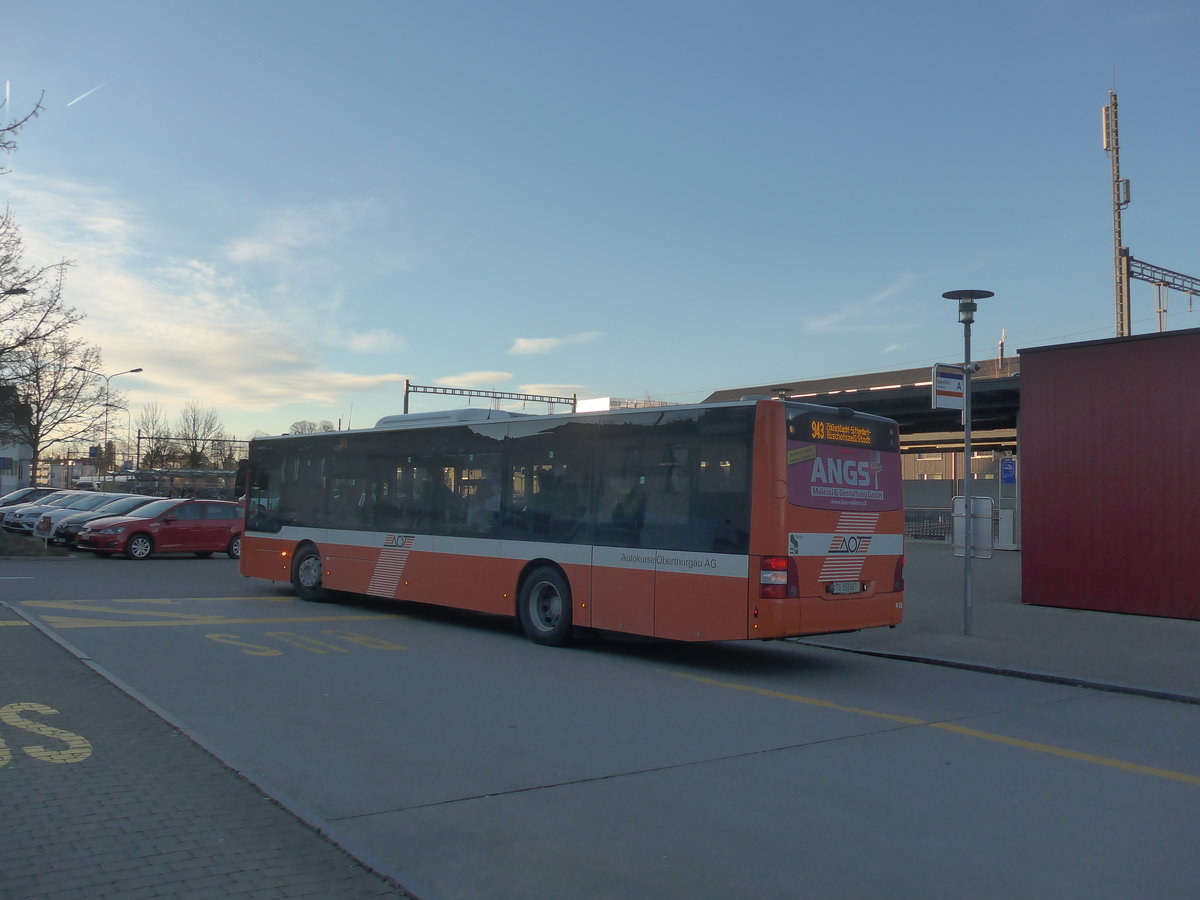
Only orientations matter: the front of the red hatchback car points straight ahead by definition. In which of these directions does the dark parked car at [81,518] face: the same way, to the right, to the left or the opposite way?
the same way

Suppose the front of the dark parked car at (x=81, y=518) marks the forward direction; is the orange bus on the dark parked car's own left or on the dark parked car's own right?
on the dark parked car's own left

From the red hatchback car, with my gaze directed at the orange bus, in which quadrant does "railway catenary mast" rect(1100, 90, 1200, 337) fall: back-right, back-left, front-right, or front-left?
front-left

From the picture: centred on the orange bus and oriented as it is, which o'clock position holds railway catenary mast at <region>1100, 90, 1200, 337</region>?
The railway catenary mast is roughly at 3 o'clock from the orange bus.

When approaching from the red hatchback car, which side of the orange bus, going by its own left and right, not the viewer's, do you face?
front

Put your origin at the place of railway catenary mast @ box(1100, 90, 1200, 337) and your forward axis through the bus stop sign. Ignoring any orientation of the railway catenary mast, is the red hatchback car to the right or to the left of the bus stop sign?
right

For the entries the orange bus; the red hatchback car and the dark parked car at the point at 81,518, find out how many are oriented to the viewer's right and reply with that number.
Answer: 0

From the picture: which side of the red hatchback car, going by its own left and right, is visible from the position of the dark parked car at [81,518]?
right

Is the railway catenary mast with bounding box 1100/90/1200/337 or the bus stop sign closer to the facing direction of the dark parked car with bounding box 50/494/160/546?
the bus stop sign

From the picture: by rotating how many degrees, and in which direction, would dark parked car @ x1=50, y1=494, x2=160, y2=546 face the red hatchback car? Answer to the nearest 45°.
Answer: approximately 90° to its left

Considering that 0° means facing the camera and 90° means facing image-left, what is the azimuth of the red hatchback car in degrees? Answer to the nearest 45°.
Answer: approximately 45°

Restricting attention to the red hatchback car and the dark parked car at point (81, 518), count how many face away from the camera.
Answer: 0

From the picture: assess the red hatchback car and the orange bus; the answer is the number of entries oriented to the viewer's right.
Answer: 0

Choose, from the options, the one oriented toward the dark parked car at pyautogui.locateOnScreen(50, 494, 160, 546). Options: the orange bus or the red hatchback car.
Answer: the orange bus

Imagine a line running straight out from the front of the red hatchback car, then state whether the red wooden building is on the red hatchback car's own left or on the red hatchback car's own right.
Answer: on the red hatchback car's own left

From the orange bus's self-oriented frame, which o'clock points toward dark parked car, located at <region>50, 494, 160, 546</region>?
The dark parked car is roughly at 12 o'clock from the orange bus.
